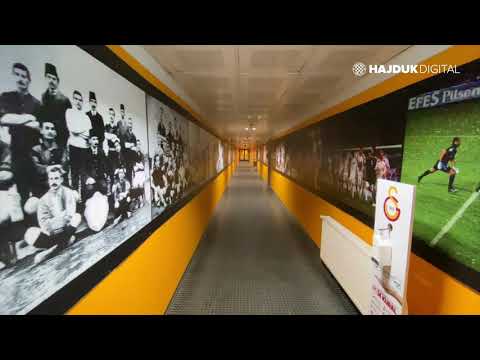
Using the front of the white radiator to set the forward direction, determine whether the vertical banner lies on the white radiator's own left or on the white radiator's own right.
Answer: on the white radiator's own left

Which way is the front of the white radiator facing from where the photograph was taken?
facing to the left of the viewer
